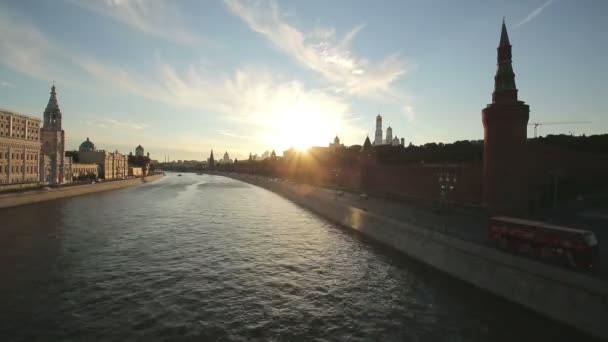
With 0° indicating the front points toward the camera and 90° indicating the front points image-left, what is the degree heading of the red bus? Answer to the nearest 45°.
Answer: approximately 315°

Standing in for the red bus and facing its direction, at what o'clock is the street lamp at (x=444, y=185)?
The street lamp is roughly at 6 o'clock from the red bus.

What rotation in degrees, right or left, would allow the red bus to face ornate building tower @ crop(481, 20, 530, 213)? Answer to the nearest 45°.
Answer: approximately 135° to its left
